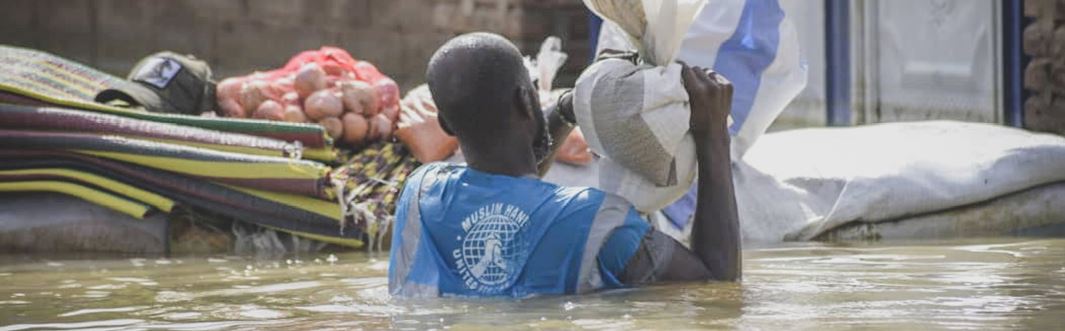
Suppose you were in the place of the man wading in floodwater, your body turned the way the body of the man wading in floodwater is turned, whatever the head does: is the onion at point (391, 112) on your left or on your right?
on your left

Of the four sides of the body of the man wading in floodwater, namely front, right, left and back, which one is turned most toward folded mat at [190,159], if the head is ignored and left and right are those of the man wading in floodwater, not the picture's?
left

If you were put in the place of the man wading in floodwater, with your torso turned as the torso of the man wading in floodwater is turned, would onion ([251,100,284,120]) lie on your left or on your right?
on your left

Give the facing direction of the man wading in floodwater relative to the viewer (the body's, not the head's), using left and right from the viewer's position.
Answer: facing away from the viewer and to the right of the viewer

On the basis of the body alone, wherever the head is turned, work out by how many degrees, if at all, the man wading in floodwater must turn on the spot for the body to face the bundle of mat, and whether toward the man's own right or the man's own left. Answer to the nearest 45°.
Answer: approximately 90° to the man's own left

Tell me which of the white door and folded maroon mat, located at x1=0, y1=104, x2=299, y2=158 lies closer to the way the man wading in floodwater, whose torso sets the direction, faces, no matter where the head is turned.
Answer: the white door

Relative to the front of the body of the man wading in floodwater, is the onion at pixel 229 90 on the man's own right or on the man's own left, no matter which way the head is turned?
on the man's own left
